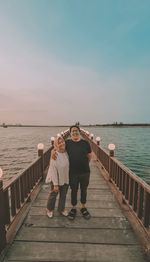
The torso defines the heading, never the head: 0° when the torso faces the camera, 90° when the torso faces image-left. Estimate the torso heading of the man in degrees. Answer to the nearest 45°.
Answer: approximately 0°

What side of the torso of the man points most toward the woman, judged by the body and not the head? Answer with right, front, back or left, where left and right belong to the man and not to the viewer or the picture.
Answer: right
